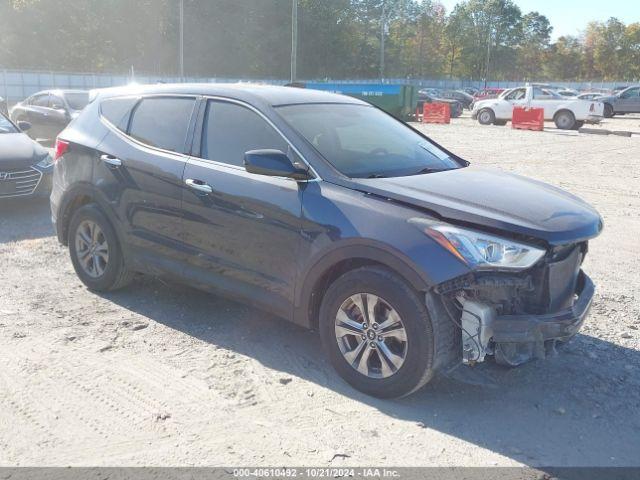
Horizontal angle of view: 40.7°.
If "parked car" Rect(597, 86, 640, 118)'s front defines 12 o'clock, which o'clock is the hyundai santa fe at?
The hyundai santa fe is roughly at 9 o'clock from the parked car.

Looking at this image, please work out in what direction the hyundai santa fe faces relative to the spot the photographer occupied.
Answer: facing the viewer and to the right of the viewer

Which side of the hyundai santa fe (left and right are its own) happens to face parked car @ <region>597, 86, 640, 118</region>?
left

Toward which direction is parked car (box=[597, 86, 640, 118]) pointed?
to the viewer's left

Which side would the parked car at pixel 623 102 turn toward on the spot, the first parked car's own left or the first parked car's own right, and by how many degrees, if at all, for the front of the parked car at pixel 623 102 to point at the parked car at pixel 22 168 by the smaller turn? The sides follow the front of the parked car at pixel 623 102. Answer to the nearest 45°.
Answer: approximately 90° to the first parked car's own left

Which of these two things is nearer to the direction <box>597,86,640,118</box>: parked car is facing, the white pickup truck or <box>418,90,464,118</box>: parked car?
the parked car
